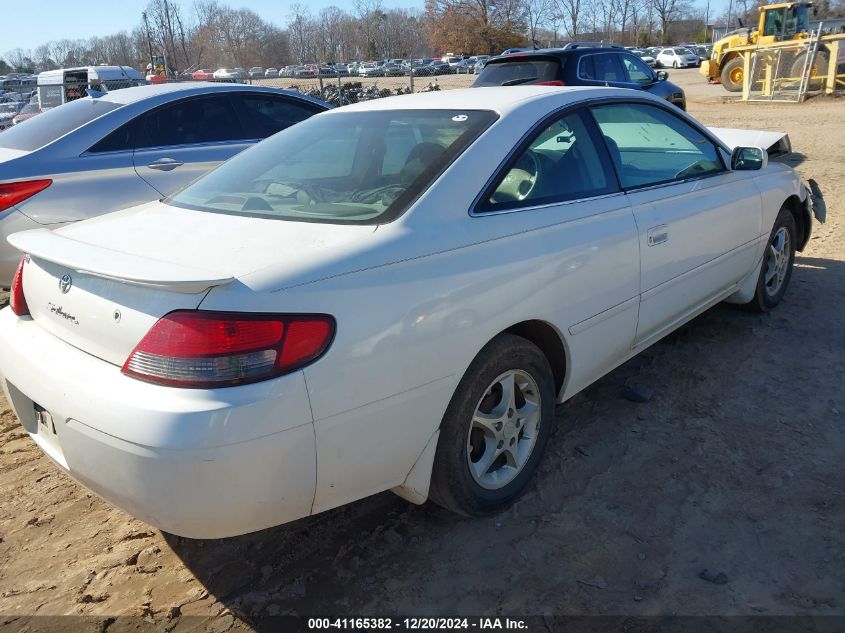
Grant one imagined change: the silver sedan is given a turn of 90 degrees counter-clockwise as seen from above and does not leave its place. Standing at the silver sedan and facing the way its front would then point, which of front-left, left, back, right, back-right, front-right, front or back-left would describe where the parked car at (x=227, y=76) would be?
front-right

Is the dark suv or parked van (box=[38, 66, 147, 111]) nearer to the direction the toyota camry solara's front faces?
the dark suv

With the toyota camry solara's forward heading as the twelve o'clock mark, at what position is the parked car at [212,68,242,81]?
The parked car is roughly at 10 o'clock from the toyota camry solara.

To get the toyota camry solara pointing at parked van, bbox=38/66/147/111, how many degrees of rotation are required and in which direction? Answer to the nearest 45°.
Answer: approximately 90° to its left

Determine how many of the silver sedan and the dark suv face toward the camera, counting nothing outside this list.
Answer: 0

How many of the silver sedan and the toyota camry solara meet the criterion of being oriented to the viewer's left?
0

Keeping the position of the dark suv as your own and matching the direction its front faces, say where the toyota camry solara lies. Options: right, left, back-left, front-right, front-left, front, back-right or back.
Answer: back-right

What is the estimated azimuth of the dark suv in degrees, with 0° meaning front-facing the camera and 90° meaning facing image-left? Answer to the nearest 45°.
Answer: approximately 225°

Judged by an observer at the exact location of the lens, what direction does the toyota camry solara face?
facing away from the viewer and to the right of the viewer

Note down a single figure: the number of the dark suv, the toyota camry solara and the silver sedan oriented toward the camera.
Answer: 0

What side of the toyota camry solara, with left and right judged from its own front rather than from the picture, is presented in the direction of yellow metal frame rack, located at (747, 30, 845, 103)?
front

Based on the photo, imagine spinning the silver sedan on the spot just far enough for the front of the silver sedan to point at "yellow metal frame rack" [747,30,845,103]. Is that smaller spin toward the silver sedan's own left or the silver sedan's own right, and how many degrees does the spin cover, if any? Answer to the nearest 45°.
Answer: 0° — it already faces it

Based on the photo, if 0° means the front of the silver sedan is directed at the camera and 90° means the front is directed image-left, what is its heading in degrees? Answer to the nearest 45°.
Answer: approximately 225°

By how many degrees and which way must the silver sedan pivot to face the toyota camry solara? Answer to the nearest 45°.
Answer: approximately 135° to its right

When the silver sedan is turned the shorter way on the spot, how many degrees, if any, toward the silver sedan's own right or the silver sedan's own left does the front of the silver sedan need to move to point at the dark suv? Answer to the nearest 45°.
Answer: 0° — it already faces it
